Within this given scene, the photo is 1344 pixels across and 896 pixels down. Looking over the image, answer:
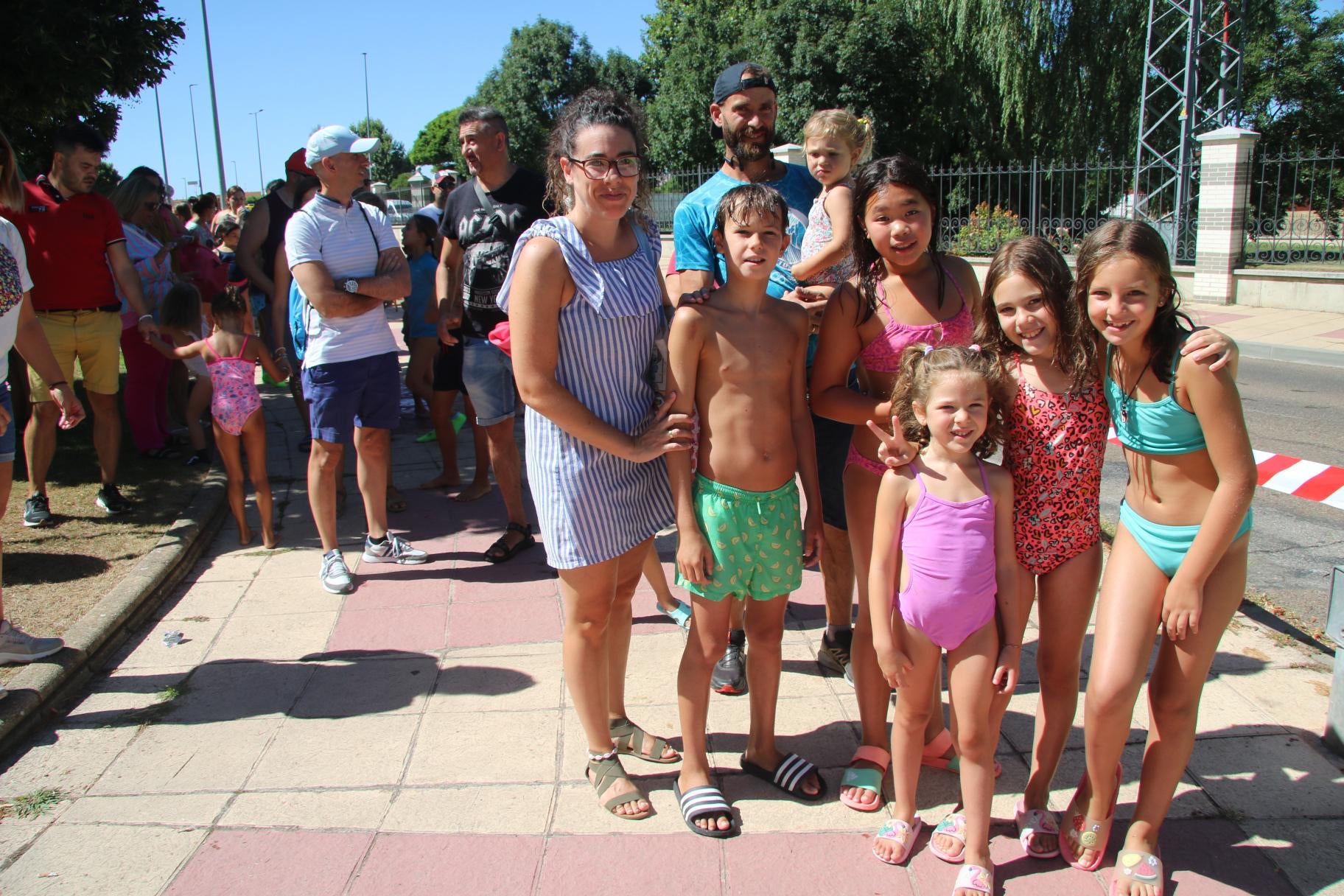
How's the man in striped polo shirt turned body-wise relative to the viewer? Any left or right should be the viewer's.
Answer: facing the viewer and to the right of the viewer

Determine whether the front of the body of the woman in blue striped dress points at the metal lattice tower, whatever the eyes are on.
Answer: no

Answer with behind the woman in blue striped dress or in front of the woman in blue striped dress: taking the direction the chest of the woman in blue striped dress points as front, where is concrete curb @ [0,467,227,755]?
behind

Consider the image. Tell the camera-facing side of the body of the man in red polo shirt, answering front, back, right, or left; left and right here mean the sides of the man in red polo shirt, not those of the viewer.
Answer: front

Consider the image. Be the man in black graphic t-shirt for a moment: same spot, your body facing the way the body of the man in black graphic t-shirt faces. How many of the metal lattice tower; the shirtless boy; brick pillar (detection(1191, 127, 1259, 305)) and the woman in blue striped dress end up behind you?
2

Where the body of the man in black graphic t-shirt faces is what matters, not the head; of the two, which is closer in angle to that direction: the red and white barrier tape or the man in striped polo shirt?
the man in striped polo shirt

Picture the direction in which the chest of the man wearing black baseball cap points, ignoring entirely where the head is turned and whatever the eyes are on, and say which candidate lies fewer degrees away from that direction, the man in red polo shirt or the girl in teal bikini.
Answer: the girl in teal bikini

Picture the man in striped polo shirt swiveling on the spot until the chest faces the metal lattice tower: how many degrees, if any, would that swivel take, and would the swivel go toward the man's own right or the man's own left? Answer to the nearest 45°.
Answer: approximately 90° to the man's own left

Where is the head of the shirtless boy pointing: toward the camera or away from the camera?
toward the camera

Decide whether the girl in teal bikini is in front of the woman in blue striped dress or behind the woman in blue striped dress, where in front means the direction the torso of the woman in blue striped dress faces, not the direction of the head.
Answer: in front

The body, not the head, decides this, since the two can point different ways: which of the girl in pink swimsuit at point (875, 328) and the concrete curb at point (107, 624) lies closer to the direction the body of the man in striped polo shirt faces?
the girl in pink swimsuit

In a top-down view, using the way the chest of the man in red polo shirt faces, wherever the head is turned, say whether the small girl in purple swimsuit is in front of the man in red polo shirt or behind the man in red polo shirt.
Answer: in front

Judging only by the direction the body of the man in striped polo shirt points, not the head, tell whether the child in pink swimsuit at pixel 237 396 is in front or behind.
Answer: behind

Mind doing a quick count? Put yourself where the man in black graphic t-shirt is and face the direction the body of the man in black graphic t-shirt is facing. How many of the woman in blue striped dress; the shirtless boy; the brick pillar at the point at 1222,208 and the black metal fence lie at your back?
2

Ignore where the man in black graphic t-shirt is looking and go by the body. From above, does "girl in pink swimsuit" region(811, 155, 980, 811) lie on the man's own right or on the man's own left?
on the man's own left

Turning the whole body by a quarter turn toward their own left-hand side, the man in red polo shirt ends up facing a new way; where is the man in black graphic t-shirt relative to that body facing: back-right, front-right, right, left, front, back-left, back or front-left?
front-right

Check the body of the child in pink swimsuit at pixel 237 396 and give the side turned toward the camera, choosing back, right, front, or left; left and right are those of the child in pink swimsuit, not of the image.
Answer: back

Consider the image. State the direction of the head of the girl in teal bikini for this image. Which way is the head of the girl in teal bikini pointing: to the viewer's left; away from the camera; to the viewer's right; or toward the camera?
toward the camera

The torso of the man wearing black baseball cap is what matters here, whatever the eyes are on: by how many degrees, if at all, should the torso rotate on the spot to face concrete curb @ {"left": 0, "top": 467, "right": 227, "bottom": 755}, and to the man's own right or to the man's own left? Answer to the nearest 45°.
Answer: approximately 90° to the man's own right

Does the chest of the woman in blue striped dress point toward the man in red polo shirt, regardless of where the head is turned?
no
